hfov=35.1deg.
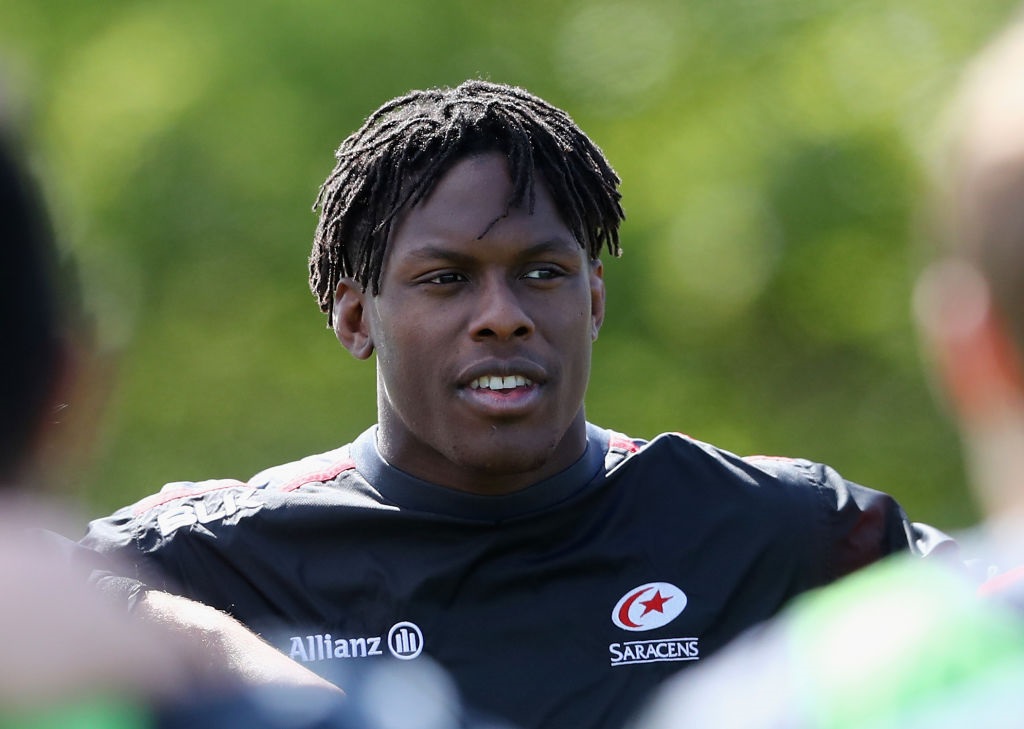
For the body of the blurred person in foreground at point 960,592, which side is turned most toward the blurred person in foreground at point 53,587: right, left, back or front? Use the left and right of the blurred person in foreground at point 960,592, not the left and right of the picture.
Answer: left

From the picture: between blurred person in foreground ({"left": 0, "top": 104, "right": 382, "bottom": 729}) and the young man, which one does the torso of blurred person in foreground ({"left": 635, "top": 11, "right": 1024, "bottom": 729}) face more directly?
the young man

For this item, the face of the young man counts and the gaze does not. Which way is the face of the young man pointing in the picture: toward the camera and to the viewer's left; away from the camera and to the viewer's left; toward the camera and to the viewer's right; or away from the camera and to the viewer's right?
toward the camera and to the viewer's right

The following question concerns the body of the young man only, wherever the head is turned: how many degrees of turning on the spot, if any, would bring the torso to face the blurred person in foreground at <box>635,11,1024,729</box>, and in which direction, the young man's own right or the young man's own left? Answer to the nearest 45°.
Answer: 0° — they already face them

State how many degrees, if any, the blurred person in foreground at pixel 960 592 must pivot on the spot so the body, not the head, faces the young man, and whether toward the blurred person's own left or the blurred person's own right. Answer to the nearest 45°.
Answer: approximately 45° to the blurred person's own left

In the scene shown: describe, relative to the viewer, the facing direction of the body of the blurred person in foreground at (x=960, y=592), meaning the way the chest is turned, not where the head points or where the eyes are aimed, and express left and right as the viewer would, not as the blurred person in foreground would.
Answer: facing away from the viewer

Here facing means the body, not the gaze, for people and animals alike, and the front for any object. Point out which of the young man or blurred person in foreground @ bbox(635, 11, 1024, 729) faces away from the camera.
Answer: the blurred person in foreground

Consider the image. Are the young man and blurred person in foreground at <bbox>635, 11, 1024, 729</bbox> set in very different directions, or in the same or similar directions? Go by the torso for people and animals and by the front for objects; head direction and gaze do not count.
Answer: very different directions

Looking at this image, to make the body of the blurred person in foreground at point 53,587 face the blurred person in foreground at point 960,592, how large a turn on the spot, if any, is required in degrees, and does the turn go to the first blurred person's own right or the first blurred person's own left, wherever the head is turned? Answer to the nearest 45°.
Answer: approximately 90° to the first blurred person's own right

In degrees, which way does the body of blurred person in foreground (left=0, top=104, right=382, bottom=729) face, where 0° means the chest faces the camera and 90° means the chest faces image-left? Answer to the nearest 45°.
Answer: approximately 180°
